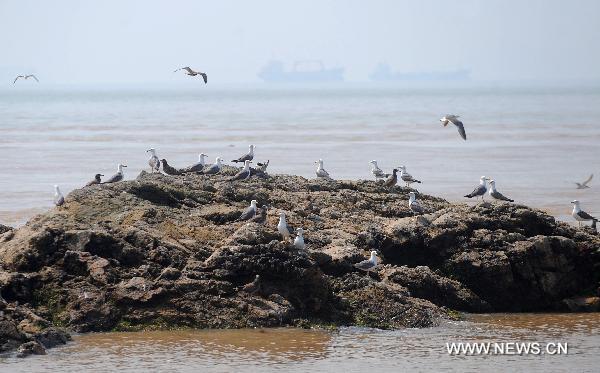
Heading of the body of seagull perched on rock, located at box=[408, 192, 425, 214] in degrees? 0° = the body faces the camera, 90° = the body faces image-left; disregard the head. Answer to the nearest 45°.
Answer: approximately 45°

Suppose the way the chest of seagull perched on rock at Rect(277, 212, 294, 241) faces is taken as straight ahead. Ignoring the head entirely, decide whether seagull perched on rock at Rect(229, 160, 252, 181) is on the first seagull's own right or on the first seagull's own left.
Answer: on the first seagull's own right
